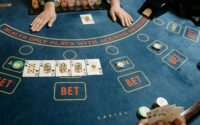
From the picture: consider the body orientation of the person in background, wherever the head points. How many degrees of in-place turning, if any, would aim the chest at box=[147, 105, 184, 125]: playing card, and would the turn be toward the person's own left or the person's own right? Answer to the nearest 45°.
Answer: approximately 45° to the person's own left

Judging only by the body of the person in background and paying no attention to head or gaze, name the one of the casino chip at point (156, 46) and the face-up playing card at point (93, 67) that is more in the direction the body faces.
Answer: the face-up playing card

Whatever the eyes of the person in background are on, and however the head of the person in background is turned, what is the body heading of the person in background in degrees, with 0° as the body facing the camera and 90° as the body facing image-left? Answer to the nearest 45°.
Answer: approximately 0°

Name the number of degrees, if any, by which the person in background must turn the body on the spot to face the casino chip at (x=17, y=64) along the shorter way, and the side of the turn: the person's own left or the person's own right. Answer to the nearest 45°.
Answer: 0° — they already face it

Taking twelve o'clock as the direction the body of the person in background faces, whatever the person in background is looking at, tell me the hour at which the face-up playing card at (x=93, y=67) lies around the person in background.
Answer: The face-up playing card is roughly at 11 o'clock from the person in background.

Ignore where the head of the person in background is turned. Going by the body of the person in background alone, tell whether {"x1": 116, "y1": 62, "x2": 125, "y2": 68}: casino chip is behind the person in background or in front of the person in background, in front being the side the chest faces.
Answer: in front

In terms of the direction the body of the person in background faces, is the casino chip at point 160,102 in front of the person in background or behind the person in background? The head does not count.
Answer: in front

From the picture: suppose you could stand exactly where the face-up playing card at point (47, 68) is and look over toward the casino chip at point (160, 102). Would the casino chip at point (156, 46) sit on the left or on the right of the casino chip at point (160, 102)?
left

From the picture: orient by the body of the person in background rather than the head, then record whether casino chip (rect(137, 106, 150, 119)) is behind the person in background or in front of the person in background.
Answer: in front
